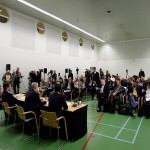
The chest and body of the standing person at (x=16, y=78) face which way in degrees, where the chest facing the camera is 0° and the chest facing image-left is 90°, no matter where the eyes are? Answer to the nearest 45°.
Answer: approximately 0°

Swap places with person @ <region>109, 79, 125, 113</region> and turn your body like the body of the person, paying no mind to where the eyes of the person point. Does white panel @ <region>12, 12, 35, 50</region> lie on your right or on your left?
on your right

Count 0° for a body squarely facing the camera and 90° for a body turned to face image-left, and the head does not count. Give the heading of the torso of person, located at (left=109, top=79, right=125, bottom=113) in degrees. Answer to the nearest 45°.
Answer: approximately 45°

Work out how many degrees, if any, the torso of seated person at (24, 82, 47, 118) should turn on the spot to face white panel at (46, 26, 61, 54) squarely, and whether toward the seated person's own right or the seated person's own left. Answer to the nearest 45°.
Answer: approximately 45° to the seated person's own left

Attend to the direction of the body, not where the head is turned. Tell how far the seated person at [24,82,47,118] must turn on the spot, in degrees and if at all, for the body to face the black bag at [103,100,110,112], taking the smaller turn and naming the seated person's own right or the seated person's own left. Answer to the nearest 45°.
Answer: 0° — they already face it

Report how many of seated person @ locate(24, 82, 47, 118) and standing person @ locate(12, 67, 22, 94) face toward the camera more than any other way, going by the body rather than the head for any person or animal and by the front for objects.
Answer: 1

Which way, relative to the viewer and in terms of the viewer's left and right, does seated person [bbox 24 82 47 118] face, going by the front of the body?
facing away from the viewer and to the right of the viewer

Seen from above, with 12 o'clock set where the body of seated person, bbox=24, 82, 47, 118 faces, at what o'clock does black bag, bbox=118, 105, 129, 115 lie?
The black bag is roughly at 1 o'clock from the seated person.
